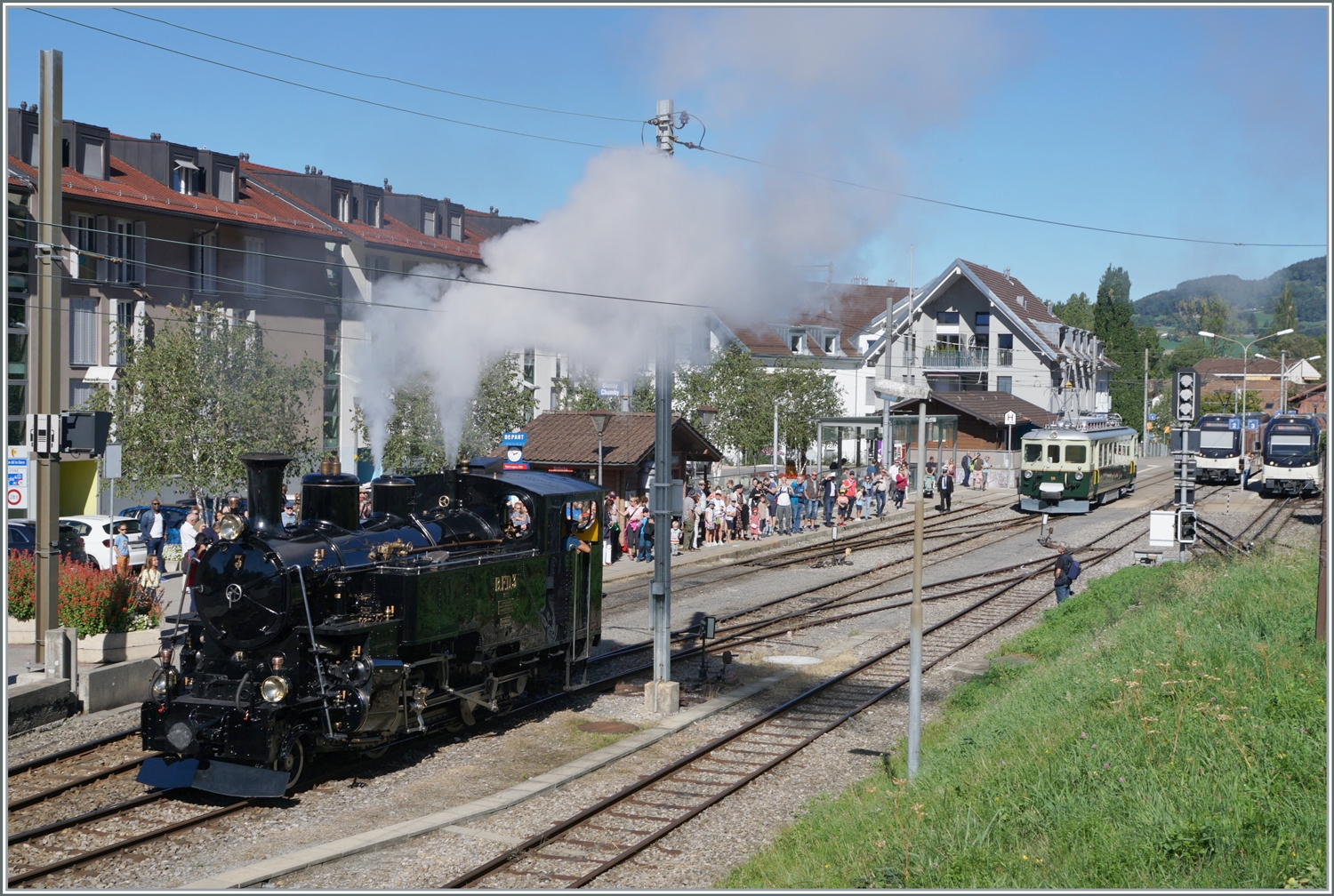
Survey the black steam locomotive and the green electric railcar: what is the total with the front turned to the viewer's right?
0

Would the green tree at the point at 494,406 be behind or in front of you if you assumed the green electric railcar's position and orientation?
in front

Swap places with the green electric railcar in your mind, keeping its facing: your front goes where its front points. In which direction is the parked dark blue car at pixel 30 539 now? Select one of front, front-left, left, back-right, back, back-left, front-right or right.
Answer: front

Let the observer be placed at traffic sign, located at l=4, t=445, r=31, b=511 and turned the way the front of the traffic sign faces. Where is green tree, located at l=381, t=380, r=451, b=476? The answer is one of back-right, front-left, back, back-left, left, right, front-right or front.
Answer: back-left

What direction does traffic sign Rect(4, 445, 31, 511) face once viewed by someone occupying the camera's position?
facing the viewer

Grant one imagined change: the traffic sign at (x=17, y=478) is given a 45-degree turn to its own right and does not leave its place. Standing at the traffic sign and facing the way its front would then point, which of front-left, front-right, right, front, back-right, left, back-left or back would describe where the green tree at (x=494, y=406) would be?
back

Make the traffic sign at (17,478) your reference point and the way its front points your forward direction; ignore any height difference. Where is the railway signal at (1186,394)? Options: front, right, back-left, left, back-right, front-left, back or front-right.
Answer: left

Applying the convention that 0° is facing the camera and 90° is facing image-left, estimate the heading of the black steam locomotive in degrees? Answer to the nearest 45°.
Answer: approximately 45°

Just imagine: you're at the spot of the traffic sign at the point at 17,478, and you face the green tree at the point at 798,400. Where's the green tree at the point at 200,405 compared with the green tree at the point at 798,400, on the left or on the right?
left

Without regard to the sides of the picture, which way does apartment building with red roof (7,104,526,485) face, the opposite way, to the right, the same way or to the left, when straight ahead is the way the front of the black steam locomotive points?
to the left

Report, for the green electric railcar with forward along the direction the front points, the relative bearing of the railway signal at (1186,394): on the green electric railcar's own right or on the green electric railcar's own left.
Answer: on the green electric railcar's own left

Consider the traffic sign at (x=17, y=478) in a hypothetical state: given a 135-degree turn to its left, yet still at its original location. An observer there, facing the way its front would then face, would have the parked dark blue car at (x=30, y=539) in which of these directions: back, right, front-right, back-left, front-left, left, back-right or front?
front-left

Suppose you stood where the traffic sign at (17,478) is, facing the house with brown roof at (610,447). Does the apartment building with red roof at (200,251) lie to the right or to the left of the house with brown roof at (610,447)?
left

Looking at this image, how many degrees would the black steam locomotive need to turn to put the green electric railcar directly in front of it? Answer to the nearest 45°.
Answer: approximately 180°

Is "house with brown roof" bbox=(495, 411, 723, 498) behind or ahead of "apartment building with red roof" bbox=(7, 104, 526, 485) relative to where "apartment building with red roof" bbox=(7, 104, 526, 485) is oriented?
ahead
